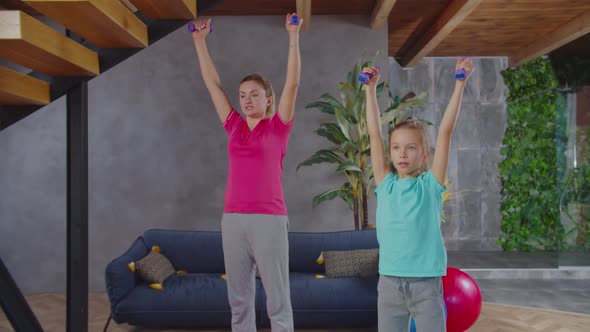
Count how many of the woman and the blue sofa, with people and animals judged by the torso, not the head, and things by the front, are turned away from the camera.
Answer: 0

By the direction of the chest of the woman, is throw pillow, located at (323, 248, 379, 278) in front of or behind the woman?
behind

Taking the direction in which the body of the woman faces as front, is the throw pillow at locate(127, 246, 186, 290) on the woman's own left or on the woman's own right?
on the woman's own right

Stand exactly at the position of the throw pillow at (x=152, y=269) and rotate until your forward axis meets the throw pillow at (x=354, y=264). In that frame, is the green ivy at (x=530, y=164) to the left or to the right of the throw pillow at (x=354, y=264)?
left

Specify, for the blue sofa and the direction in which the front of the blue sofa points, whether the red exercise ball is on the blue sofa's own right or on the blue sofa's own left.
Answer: on the blue sofa's own left

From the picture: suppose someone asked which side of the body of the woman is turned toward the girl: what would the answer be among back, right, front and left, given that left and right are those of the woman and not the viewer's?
left

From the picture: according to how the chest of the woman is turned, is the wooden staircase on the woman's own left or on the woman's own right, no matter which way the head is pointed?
on the woman's own right
